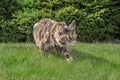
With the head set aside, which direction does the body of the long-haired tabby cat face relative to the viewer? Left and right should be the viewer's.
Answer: facing the viewer and to the right of the viewer
